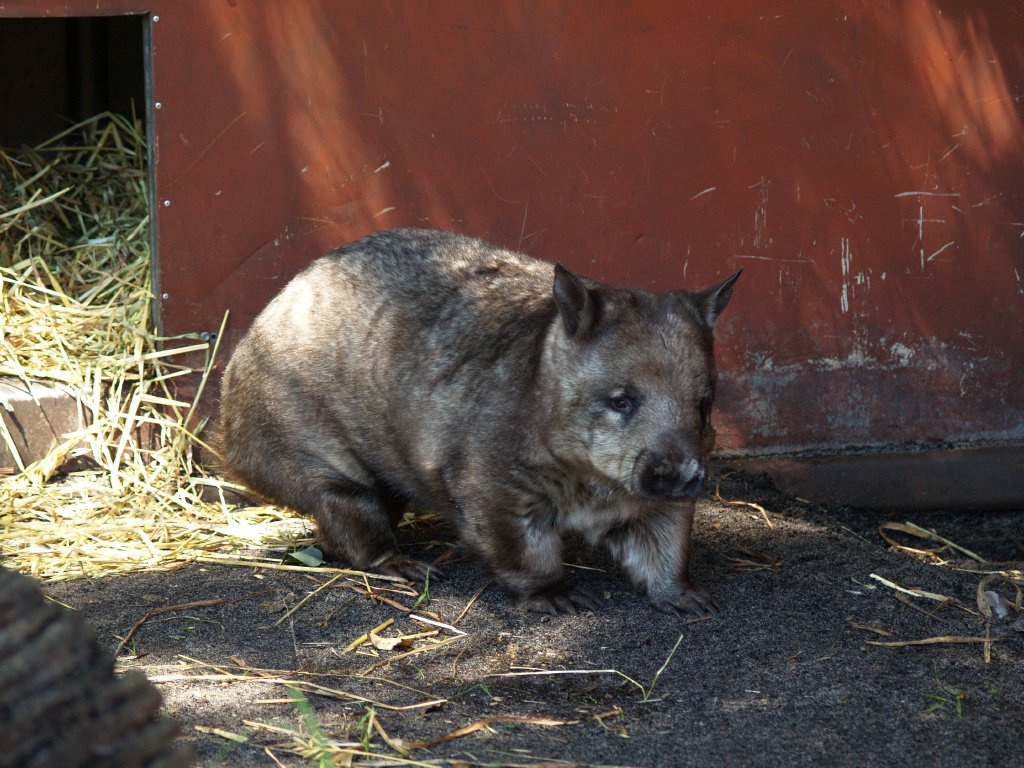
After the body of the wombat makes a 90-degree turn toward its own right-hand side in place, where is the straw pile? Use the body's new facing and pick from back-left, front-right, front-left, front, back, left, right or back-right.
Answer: right

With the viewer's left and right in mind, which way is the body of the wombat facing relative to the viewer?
facing the viewer and to the right of the viewer
